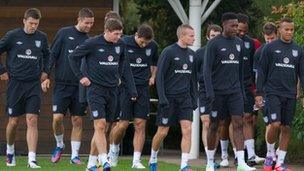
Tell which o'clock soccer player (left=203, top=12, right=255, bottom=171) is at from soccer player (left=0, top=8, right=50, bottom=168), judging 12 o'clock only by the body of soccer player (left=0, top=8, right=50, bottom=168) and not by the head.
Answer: soccer player (left=203, top=12, right=255, bottom=171) is roughly at 10 o'clock from soccer player (left=0, top=8, right=50, bottom=168).

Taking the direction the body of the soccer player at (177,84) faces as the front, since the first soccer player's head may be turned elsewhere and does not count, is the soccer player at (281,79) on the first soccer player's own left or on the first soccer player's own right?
on the first soccer player's own left

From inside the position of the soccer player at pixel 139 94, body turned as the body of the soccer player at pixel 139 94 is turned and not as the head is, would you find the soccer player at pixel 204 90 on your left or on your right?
on your left

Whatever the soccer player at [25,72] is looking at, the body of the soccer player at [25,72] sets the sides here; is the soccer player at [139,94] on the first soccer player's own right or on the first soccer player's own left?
on the first soccer player's own left

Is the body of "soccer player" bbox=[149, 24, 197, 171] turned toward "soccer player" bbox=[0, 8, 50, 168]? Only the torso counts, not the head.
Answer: no

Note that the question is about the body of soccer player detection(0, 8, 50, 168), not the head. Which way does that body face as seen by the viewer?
toward the camera

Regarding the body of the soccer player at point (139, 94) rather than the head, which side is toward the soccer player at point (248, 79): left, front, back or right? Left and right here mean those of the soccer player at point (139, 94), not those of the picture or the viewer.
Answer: left

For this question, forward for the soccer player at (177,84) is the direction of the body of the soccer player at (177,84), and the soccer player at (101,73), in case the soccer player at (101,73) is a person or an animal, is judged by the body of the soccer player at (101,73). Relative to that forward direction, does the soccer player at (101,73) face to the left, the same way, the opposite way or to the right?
the same way

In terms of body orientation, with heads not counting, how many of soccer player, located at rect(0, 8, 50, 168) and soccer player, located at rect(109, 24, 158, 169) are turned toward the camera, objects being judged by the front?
2

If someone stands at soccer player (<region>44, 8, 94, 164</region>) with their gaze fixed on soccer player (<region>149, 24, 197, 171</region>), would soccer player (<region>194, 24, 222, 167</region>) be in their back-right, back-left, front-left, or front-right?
front-left

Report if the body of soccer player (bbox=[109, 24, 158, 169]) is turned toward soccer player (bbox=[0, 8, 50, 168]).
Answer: no

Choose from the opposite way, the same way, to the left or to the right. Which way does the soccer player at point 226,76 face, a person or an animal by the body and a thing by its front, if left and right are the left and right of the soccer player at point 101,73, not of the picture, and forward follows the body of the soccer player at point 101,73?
the same way

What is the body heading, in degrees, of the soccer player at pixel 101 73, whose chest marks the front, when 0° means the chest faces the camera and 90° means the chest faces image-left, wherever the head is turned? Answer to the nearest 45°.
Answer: approximately 315°

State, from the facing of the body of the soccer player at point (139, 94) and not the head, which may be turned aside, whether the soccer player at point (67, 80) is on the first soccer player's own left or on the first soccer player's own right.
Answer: on the first soccer player's own right
